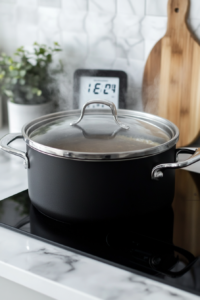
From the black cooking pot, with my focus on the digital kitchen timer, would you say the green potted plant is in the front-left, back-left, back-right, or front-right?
front-left

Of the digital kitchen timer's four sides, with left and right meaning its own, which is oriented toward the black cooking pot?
front

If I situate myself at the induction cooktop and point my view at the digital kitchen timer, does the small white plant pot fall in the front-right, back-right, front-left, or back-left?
front-left

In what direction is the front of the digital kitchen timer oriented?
toward the camera

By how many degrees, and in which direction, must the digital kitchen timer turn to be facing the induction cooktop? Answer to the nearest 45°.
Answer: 0° — it already faces it
